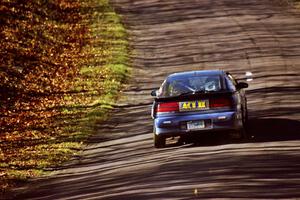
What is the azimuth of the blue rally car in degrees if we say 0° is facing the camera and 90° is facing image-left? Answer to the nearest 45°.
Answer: approximately 180°
